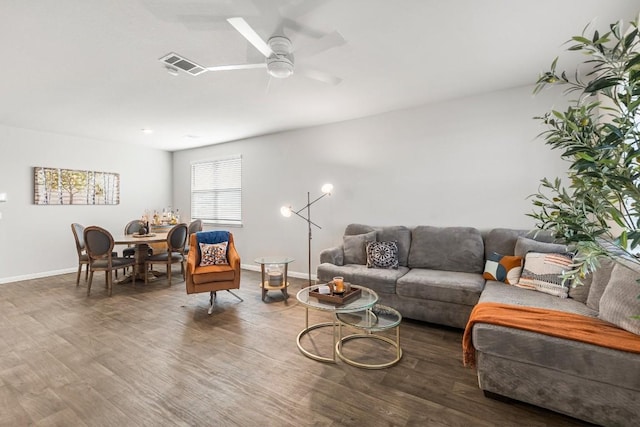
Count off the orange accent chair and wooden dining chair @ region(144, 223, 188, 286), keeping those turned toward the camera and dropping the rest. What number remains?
1

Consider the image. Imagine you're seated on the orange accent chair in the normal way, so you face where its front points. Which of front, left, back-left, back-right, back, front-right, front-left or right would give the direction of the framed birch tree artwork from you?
back-right

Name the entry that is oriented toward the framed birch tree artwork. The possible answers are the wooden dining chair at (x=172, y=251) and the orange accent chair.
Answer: the wooden dining chair

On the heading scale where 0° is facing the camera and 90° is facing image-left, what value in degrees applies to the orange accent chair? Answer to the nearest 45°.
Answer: approximately 0°

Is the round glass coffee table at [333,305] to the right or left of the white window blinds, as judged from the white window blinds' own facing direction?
on its left

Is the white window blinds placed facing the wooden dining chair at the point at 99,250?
yes

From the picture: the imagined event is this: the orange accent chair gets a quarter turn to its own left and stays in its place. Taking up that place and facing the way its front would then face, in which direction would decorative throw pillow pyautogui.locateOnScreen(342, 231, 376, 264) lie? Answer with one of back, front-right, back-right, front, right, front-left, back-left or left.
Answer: front

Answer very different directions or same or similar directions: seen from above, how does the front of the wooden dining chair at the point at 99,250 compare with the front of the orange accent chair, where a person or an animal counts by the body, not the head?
very different directions

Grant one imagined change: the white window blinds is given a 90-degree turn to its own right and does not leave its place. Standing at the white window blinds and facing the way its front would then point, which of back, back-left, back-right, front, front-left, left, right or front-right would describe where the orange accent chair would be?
back-left

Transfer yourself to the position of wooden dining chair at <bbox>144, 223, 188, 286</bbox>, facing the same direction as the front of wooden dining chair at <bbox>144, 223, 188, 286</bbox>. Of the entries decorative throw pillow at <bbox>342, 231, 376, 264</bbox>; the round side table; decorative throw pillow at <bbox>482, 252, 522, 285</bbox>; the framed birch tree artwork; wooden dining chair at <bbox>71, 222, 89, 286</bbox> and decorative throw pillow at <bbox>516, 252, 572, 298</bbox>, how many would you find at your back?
4

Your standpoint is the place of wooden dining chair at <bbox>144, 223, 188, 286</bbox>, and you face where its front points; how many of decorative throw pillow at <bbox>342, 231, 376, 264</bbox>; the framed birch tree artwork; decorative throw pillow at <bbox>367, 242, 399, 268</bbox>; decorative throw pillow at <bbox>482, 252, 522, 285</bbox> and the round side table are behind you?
4

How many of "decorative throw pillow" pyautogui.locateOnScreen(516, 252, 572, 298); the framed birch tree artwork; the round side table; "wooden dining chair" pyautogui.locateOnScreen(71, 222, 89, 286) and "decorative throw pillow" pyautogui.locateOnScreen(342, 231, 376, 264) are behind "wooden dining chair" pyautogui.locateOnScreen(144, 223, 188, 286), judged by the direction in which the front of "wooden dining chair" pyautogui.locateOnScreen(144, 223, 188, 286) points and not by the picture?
3

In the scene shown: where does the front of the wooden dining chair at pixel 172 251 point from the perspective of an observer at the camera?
facing away from the viewer and to the left of the viewer

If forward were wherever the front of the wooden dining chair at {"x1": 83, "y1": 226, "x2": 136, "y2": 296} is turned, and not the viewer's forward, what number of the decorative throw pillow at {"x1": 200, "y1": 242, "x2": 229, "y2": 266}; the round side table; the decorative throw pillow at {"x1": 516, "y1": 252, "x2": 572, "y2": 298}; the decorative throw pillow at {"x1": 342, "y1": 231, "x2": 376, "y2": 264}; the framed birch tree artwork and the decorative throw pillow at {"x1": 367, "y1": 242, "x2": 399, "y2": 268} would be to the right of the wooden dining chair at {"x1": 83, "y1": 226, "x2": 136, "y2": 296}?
5

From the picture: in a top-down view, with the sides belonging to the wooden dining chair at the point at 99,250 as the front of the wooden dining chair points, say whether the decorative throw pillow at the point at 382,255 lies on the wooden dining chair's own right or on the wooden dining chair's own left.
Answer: on the wooden dining chair's own right

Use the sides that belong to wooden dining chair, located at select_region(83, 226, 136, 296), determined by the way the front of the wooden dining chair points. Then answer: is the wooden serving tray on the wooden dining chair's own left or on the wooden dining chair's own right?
on the wooden dining chair's own right

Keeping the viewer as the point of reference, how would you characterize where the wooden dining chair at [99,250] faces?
facing away from the viewer and to the right of the viewer

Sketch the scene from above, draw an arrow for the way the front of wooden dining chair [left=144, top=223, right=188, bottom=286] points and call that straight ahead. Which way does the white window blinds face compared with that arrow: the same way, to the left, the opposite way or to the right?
to the left

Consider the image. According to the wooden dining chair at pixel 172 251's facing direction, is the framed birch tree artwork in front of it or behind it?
in front
